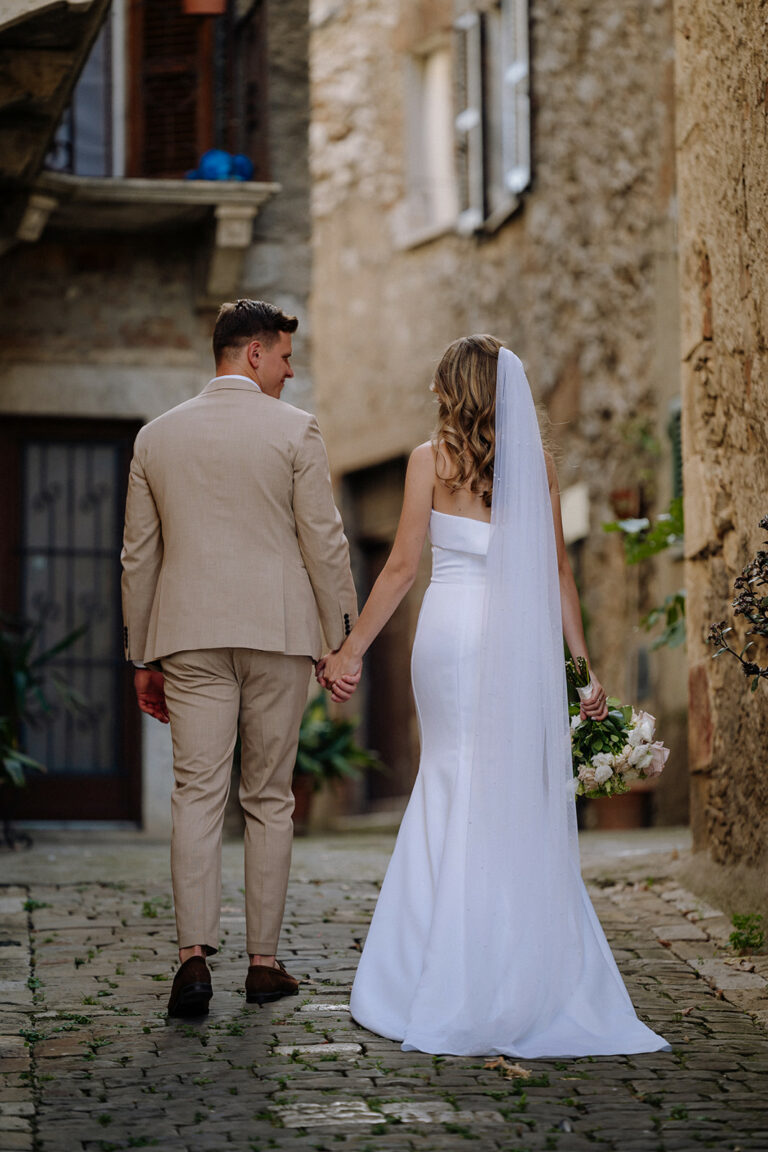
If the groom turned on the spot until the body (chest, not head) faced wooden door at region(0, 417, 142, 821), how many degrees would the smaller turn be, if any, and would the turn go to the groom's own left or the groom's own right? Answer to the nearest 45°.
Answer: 0° — they already face it

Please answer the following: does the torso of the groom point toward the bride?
no

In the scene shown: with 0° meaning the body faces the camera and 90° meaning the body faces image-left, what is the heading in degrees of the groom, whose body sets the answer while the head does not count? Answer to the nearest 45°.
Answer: approximately 180°

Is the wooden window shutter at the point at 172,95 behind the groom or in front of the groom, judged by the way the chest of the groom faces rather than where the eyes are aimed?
in front

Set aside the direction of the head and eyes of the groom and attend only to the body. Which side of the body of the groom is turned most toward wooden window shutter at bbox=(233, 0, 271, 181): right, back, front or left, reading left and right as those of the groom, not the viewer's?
front

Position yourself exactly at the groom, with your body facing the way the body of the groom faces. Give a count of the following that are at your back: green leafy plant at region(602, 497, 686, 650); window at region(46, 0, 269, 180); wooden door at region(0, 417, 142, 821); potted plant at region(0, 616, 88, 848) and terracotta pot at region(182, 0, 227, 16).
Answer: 0

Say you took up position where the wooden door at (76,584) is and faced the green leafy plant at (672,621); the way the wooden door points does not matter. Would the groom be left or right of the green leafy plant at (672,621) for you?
right

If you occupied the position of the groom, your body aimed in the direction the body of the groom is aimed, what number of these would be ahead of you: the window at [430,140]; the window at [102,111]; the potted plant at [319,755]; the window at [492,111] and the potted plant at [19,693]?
5

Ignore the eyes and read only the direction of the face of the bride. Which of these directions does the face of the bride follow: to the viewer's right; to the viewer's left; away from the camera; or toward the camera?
away from the camera

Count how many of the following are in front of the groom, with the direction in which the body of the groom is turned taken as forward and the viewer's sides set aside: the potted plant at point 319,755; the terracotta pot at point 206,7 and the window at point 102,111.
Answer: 3

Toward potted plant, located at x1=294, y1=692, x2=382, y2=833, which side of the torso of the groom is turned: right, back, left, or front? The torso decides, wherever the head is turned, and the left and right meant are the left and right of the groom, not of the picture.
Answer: front

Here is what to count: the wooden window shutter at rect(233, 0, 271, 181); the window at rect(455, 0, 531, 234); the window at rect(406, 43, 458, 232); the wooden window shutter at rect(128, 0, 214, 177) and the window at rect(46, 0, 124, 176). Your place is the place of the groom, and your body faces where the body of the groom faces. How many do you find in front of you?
5

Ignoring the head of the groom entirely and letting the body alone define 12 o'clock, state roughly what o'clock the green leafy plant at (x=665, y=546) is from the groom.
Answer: The green leafy plant is roughly at 1 o'clock from the groom.

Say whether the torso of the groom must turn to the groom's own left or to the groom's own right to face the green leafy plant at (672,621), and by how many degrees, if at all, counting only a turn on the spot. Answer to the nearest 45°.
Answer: approximately 45° to the groom's own right

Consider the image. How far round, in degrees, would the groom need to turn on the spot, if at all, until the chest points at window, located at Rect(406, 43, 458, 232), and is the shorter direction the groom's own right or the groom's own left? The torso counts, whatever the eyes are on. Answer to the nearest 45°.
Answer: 0° — they already face it

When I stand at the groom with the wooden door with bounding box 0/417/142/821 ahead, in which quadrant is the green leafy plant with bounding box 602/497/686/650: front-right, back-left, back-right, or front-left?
front-right

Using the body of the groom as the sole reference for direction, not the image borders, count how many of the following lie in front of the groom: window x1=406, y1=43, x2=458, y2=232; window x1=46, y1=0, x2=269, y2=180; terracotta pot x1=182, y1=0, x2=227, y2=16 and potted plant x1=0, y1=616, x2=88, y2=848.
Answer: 4

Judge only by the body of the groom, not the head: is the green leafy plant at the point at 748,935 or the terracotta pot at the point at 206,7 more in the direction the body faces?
the terracotta pot
